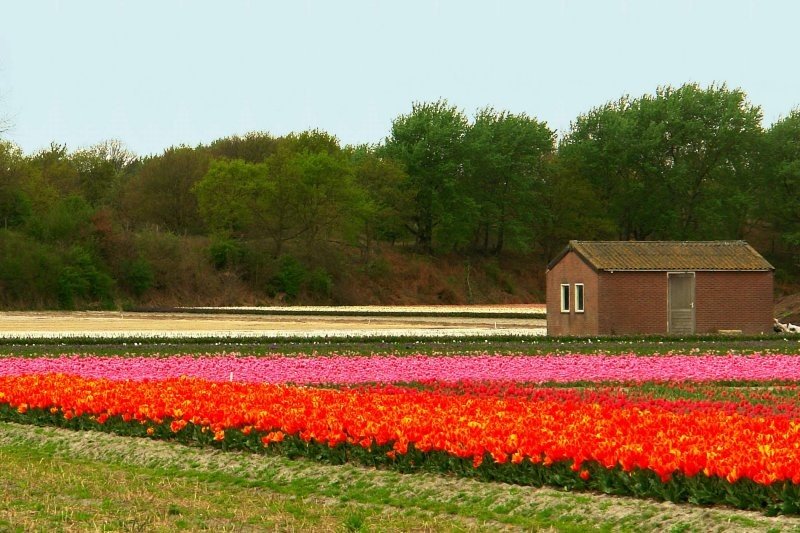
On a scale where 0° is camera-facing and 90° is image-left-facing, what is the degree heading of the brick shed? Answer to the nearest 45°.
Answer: approximately 315°
